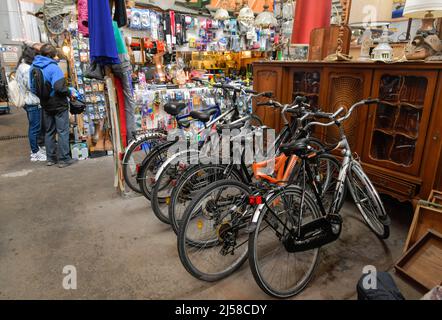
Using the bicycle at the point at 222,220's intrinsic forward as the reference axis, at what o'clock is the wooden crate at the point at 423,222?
The wooden crate is roughly at 1 o'clock from the bicycle.

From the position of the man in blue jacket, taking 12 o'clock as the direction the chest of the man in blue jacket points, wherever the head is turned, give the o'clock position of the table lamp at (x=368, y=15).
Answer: The table lamp is roughly at 3 o'clock from the man in blue jacket.

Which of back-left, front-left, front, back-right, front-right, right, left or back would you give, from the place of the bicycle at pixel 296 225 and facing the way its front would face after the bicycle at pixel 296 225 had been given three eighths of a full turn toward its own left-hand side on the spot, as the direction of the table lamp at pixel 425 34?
back-right

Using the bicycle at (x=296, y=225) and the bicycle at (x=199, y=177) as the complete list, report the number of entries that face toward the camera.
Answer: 0

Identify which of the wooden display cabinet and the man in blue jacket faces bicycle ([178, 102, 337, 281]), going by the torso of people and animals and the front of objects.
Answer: the wooden display cabinet

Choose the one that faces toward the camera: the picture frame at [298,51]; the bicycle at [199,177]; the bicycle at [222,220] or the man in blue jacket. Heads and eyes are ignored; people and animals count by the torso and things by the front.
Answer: the picture frame

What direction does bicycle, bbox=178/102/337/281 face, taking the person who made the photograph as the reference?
facing away from the viewer and to the right of the viewer

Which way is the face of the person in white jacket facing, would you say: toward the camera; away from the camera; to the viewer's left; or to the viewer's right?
away from the camera

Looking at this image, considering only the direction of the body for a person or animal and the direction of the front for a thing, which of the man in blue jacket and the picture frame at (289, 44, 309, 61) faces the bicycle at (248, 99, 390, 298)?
the picture frame

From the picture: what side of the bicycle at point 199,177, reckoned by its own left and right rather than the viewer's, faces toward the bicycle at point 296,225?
right

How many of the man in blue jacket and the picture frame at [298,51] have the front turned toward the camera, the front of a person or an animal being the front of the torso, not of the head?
1

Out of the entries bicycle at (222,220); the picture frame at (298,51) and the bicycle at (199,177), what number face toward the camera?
1

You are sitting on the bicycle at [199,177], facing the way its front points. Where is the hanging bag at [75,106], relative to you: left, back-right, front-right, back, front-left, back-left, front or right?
left

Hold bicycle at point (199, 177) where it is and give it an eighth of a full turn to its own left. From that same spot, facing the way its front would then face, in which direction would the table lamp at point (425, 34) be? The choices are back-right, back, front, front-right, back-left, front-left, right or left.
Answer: right

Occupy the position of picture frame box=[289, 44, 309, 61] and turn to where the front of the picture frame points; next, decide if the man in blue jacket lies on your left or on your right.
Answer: on your right

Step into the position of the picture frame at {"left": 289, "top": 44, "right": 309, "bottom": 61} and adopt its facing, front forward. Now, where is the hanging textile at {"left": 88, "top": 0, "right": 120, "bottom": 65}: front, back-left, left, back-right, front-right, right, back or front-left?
front-right

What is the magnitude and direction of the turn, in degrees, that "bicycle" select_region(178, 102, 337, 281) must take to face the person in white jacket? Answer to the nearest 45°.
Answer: approximately 90° to its left

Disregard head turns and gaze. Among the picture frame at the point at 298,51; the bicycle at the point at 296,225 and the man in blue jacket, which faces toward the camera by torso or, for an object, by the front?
the picture frame

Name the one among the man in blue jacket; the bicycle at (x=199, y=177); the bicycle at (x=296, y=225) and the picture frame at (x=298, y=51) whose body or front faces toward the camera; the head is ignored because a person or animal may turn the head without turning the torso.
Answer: the picture frame

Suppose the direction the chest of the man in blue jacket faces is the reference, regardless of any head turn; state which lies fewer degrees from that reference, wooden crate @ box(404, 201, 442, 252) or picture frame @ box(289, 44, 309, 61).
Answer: the picture frame
